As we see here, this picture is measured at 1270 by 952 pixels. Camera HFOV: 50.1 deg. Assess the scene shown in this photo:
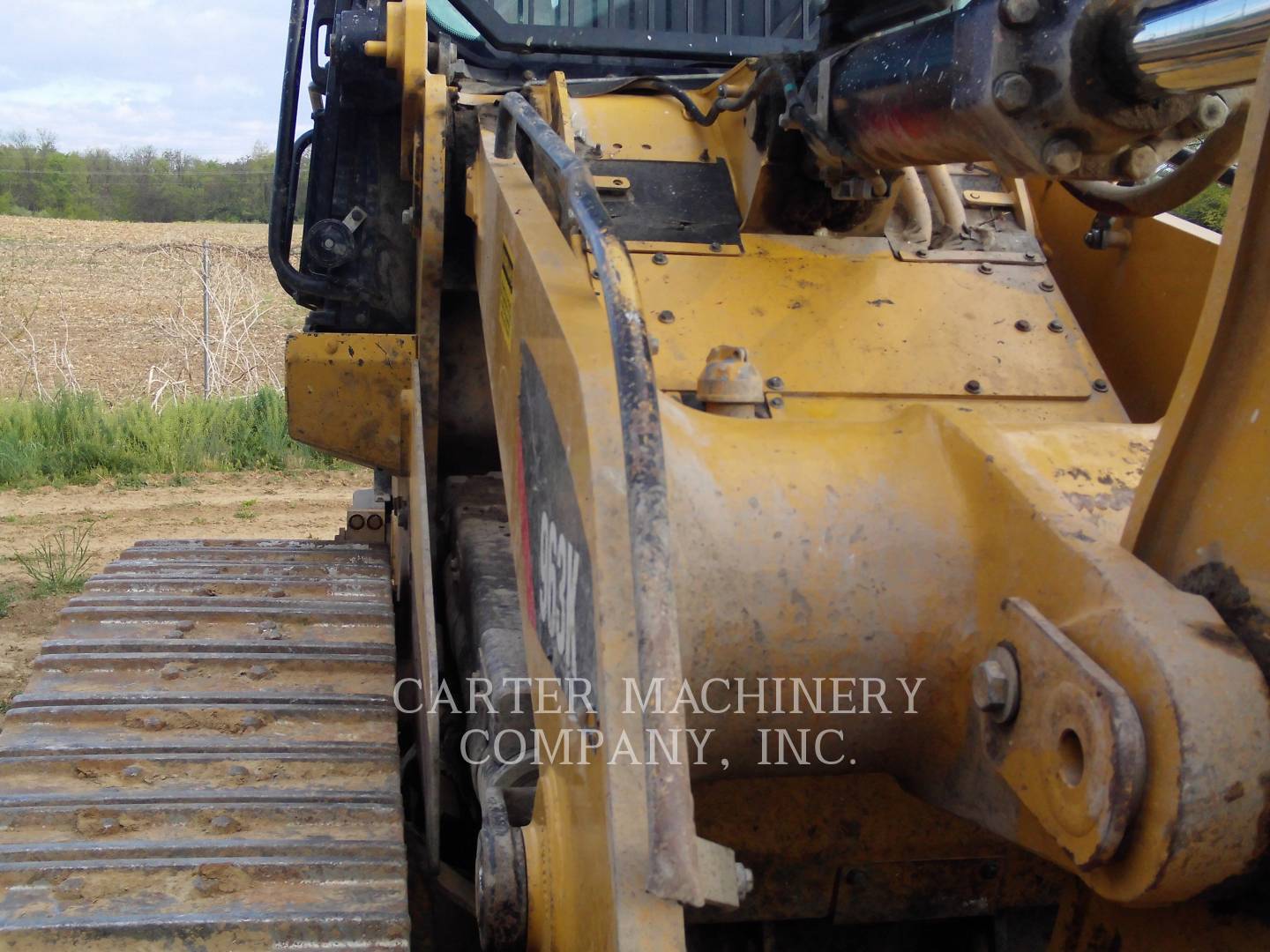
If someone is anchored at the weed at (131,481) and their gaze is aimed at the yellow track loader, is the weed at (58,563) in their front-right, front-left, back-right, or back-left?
front-right

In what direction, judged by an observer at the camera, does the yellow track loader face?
facing the viewer

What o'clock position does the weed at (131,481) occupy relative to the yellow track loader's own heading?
The weed is roughly at 5 o'clock from the yellow track loader.

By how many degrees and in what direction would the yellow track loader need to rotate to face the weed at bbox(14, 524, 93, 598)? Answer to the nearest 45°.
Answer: approximately 135° to its right

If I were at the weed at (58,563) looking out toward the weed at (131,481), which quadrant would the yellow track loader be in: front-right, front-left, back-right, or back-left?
back-right
